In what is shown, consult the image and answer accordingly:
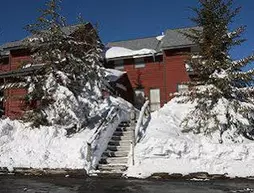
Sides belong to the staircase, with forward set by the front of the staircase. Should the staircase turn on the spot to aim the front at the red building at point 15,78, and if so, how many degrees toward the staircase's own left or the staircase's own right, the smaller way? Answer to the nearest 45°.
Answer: approximately 135° to the staircase's own right

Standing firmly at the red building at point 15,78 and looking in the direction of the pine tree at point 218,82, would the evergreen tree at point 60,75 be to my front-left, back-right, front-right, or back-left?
front-right

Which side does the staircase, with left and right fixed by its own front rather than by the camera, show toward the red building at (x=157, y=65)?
back

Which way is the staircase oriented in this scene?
toward the camera

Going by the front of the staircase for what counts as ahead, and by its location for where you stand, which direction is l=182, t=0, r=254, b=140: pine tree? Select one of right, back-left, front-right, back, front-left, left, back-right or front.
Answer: left
